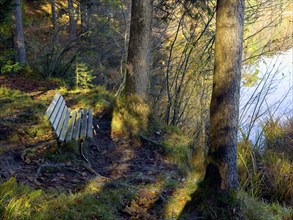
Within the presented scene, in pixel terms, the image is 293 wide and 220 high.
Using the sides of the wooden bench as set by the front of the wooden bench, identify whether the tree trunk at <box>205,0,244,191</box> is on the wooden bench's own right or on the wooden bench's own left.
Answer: on the wooden bench's own right

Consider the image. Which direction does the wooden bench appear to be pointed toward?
to the viewer's right

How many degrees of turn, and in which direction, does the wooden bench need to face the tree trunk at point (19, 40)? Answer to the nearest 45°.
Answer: approximately 90° to its left
